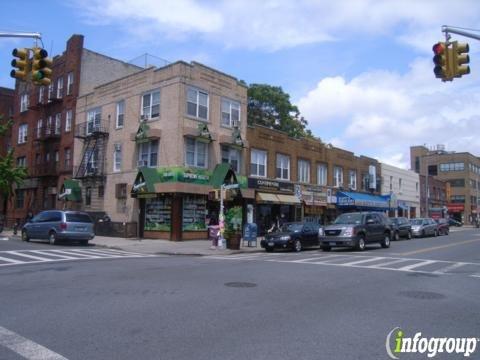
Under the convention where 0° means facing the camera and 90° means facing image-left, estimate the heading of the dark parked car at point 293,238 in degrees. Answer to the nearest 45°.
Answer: approximately 45°

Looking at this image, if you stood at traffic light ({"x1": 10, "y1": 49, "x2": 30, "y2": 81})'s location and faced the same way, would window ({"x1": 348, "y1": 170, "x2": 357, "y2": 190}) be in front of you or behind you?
behind

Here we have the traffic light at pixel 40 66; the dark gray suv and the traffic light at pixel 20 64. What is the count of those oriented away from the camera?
0

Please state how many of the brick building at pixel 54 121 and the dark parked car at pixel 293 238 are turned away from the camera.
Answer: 0

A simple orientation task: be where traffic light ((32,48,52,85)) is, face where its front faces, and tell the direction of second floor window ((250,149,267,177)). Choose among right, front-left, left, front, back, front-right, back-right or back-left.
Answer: left

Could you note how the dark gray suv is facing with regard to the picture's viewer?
facing the viewer and to the left of the viewer

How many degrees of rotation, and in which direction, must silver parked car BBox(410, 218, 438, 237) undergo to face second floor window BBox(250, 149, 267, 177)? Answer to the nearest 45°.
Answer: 0° — it already faces it

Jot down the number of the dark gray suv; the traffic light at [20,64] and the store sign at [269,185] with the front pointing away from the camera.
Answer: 0

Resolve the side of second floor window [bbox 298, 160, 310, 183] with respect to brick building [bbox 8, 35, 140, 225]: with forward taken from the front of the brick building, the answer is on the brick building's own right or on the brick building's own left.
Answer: on the brick building's own left

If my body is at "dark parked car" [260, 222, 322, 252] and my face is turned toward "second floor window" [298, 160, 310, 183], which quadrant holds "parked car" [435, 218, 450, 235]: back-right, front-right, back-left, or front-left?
front-right

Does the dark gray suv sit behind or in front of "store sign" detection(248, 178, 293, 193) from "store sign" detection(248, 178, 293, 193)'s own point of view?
in front

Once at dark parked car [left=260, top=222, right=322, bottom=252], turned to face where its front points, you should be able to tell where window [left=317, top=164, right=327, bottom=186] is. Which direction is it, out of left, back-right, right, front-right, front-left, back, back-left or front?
back-right

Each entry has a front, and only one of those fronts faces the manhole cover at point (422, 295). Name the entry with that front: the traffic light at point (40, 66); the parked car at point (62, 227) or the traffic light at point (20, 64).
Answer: the traffic light at point (40, 66)

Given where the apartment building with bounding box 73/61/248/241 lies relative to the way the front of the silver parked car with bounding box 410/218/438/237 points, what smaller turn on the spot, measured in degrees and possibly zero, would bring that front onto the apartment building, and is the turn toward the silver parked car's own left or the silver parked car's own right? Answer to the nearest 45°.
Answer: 0° — it already faces it

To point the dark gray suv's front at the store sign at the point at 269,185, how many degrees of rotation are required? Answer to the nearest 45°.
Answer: approximately 90° to its right

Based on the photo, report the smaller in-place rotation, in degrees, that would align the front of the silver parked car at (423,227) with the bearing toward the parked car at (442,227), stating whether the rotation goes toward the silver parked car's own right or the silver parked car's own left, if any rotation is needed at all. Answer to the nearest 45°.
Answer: approximately 135° to the silver parked car's own right

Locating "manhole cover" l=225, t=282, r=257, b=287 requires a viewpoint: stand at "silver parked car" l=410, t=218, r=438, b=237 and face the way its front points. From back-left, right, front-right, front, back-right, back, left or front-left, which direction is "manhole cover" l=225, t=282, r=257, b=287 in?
front-left

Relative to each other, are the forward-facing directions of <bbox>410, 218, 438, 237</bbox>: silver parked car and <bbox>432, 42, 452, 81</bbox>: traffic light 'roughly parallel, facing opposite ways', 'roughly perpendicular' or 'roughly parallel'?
roughly parallel
